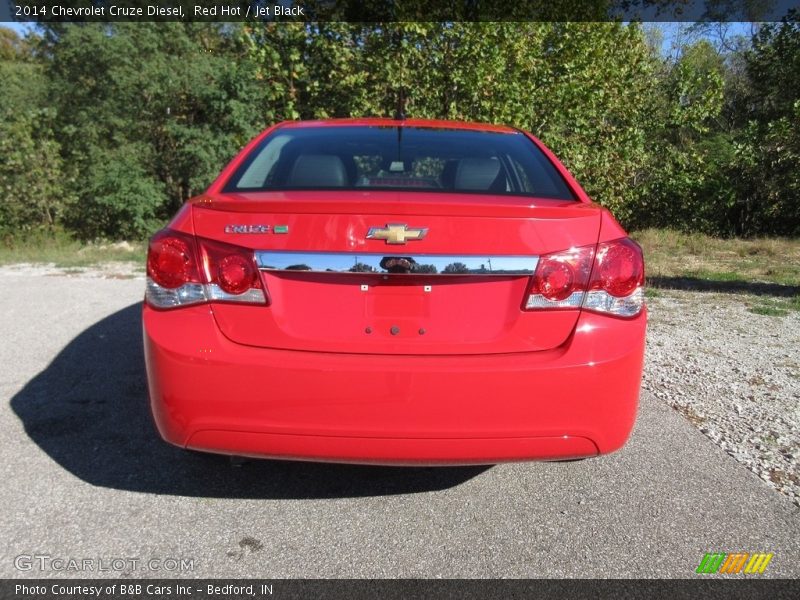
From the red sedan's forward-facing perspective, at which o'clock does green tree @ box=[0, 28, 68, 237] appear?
The green tree is roughly at 11 o'clock from the red sedan.

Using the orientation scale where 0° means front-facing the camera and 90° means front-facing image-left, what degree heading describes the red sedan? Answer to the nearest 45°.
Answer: approximately 180°

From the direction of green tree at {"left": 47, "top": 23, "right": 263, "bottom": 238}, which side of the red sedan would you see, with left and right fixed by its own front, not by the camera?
front
